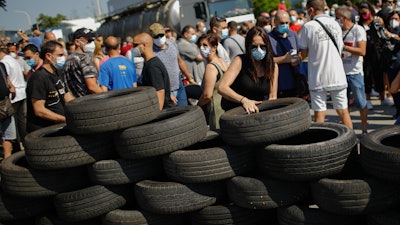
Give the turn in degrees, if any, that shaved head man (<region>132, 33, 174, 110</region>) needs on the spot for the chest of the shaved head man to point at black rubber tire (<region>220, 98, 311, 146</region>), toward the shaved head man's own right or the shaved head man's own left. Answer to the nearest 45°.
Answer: approximately 90° to the shaved head man's own left

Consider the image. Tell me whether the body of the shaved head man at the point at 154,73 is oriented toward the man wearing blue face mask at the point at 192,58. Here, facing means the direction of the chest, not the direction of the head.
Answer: no

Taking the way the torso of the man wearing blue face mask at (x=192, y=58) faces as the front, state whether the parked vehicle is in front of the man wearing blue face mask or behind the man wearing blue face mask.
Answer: behind

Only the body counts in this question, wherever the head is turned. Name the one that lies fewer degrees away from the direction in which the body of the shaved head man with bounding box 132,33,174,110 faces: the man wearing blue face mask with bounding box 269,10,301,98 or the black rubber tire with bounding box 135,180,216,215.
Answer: the black rubber tire

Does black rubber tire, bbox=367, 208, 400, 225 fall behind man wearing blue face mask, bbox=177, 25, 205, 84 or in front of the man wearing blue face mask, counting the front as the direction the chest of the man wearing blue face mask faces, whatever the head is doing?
in front

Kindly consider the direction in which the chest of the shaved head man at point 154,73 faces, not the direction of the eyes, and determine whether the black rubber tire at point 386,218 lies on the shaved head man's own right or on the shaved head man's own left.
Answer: on the shaved head man's own left

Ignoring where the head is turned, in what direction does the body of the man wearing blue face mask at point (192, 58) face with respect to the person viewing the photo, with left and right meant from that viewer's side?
facing the viewer and to the right of the viewer

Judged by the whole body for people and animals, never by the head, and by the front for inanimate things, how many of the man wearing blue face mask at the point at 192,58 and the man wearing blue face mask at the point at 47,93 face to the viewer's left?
0

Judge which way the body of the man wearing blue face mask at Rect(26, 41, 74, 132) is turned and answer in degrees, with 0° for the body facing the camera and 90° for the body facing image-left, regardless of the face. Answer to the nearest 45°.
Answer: approximately 315°

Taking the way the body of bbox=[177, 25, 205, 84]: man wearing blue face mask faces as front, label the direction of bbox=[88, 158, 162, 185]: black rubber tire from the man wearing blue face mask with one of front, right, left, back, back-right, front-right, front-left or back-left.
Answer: front-right
